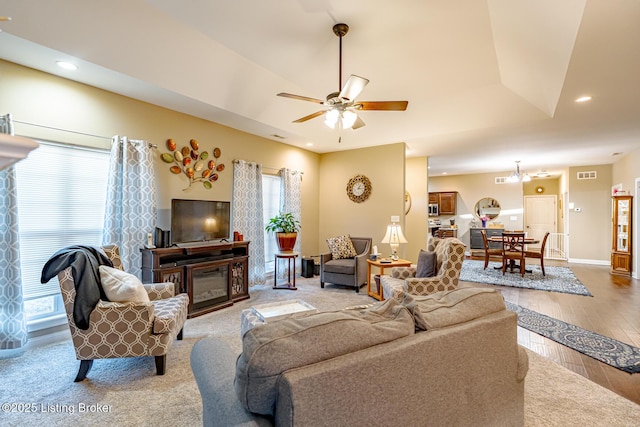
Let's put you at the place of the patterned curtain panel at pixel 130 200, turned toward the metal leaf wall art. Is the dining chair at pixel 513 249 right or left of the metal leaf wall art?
right

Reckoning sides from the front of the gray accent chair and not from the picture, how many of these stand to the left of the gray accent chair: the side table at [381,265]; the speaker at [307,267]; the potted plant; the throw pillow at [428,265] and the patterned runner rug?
3

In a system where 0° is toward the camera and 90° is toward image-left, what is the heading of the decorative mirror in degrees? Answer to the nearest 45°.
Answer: approximately 0°

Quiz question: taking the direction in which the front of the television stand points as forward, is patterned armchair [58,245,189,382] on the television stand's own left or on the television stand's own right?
on the television stand's own right

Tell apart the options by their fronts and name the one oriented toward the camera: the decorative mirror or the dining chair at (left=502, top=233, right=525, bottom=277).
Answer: the decorative mirror

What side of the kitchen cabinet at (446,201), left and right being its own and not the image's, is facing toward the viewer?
front

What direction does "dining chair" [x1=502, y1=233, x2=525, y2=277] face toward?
away from the camera

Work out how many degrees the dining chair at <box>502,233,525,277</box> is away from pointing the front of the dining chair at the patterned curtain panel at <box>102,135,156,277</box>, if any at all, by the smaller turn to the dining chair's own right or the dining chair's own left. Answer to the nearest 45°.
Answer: approximately 135° to the dining chair's own left

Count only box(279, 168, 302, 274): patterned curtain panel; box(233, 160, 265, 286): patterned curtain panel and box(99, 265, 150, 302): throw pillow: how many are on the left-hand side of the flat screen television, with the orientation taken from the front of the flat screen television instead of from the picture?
2

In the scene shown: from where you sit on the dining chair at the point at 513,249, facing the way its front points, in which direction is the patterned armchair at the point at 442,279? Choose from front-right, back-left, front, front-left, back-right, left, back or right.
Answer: back

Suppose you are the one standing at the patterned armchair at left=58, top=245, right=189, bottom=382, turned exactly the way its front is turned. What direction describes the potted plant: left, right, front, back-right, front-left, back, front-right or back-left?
front-left

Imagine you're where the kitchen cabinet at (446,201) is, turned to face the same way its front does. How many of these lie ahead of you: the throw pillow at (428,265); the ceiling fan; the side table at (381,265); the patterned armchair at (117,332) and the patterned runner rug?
5

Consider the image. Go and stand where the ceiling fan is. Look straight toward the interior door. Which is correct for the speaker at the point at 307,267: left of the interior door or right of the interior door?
left

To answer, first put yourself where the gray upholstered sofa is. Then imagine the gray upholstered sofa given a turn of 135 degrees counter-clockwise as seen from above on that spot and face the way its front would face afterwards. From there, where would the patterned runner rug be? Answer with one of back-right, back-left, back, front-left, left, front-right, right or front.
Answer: back-left

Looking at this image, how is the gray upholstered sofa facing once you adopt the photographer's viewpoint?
facing away from the viewer and to the left of the viewer

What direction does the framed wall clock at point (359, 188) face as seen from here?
toward the camera

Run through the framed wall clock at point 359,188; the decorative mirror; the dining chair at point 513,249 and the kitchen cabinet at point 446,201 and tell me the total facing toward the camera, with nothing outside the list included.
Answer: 3

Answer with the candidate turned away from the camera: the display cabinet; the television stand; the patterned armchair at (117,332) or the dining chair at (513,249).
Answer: the dining chair

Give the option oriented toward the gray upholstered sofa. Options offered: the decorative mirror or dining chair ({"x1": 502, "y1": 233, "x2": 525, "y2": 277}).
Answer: the decorative mirror

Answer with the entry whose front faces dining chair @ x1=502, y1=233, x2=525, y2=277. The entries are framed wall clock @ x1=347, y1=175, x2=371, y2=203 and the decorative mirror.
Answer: the decorative mirror

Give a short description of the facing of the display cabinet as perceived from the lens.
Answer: facing the viewer and to the left of the viewer

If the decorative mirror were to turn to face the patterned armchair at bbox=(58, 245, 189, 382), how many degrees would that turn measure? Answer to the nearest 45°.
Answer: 0° — it already faces it

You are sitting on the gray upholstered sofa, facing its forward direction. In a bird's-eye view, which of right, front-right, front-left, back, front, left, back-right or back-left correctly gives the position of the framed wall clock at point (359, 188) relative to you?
front-right
